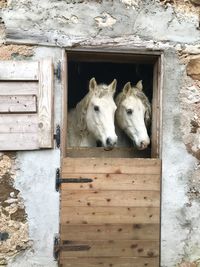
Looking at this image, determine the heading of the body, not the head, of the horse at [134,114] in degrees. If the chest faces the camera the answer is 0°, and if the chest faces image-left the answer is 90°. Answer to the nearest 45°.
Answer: approximately 315°

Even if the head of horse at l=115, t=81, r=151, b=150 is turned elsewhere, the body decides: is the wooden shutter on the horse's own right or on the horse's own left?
on the horse's own right

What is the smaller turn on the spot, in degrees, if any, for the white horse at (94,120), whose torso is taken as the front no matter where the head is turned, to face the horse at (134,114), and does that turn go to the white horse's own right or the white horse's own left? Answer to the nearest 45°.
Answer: approximately 45° to the white horse's own left

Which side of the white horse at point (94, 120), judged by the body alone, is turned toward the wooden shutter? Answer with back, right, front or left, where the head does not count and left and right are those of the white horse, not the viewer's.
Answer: right

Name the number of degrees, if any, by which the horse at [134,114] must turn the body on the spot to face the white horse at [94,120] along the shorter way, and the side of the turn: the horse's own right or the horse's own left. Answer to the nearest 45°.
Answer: approximately 135° to the horse's own right

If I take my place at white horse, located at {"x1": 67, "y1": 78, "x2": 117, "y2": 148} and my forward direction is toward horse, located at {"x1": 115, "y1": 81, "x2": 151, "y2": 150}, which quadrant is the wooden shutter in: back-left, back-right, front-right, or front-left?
back-right

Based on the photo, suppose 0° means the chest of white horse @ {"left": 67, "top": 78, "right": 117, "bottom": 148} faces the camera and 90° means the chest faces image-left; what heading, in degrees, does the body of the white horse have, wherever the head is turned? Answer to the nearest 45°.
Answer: approximately 315°
